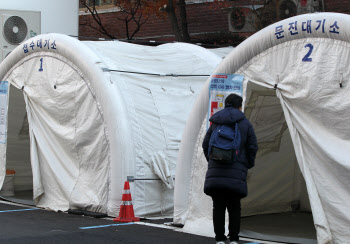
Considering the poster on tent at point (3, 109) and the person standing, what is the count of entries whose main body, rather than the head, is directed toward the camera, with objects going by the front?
1

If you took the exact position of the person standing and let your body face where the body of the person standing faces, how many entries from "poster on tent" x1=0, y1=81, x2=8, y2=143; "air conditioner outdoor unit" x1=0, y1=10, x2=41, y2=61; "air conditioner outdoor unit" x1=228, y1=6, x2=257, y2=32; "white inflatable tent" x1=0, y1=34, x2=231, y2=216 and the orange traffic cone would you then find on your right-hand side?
0

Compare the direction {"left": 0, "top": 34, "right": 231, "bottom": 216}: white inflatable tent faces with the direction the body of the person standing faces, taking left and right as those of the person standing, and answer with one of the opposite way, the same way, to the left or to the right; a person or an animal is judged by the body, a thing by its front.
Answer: the opposite way

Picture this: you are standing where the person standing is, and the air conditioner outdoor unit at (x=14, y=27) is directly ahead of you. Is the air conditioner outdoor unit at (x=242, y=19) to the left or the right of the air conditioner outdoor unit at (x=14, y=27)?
right

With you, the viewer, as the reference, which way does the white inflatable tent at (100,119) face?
facing the viewer and to the left of the viewer

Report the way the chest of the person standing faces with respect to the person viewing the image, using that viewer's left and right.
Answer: facing away from the viewer and to the right of the viewer

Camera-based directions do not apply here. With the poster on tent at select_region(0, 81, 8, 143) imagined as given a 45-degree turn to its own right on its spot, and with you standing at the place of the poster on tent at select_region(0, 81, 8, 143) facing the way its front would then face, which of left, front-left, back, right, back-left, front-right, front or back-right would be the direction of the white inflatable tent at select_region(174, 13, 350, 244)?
left

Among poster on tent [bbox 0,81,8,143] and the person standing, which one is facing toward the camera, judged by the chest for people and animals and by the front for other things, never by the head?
the poster on tent

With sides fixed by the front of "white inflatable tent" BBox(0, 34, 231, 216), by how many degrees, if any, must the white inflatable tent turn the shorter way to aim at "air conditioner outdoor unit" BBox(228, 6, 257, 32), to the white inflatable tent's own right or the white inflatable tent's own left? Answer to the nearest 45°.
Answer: approximately 180°

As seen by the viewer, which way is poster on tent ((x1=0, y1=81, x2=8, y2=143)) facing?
toward the camera

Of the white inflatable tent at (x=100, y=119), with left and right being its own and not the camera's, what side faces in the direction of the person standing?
left

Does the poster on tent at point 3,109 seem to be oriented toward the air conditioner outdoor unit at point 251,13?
no

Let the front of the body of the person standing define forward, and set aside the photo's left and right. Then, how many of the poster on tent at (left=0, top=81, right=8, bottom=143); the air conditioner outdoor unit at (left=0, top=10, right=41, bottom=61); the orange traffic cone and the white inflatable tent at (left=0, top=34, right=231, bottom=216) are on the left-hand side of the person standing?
4

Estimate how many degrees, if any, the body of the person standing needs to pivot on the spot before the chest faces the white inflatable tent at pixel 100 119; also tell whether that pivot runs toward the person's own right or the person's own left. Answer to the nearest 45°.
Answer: approximately 90° to the person's own left
